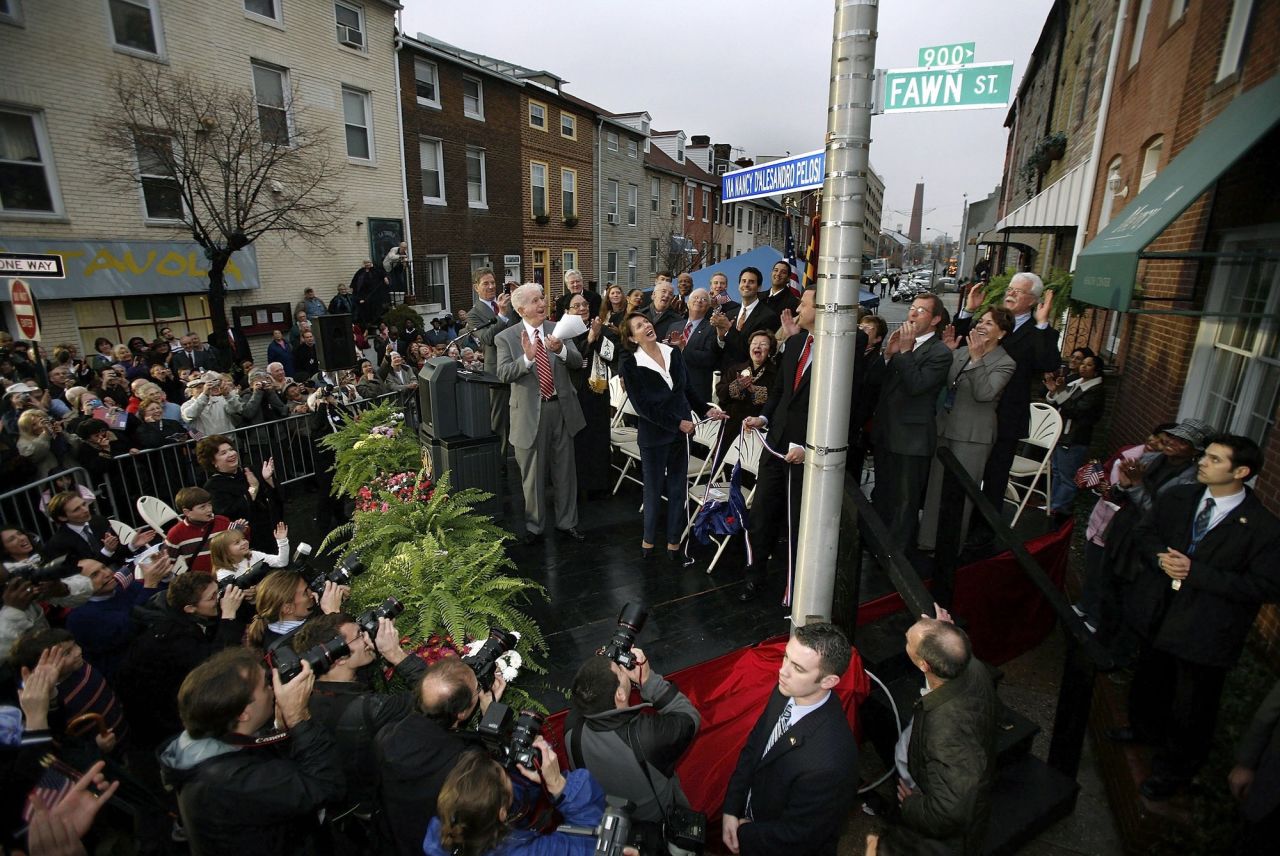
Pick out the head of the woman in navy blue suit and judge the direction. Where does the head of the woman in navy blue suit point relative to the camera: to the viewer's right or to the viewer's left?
to the viewer's right

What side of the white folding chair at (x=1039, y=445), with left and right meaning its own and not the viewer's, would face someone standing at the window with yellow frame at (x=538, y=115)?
right

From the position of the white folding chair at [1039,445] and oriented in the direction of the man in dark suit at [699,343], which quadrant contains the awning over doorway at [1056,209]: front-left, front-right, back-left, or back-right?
back-right

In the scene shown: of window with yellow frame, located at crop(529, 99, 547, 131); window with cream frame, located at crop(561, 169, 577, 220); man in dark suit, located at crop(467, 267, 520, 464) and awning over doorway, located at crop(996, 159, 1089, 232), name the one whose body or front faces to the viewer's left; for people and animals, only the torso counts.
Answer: the awning over doorway

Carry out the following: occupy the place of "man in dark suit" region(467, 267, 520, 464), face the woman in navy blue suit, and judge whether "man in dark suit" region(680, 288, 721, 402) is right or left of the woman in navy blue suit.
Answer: left

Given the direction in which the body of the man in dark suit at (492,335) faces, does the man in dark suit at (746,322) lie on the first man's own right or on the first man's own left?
on the first man's own left

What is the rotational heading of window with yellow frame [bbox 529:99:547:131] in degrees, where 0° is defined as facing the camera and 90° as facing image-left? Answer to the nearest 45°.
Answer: approximately 315°

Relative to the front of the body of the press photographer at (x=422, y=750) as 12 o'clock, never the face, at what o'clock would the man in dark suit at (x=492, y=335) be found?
The man in dark suit is roughly at 11 o'clock from the press photographer.

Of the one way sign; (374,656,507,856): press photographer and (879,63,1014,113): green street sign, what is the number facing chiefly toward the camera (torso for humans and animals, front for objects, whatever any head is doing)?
2

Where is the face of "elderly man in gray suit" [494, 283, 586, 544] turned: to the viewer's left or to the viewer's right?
to the viewer's right

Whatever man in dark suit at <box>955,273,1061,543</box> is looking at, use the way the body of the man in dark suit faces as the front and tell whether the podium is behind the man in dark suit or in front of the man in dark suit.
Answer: in front

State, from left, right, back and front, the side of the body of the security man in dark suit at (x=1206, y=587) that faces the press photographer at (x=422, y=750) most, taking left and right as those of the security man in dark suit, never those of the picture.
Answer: front
